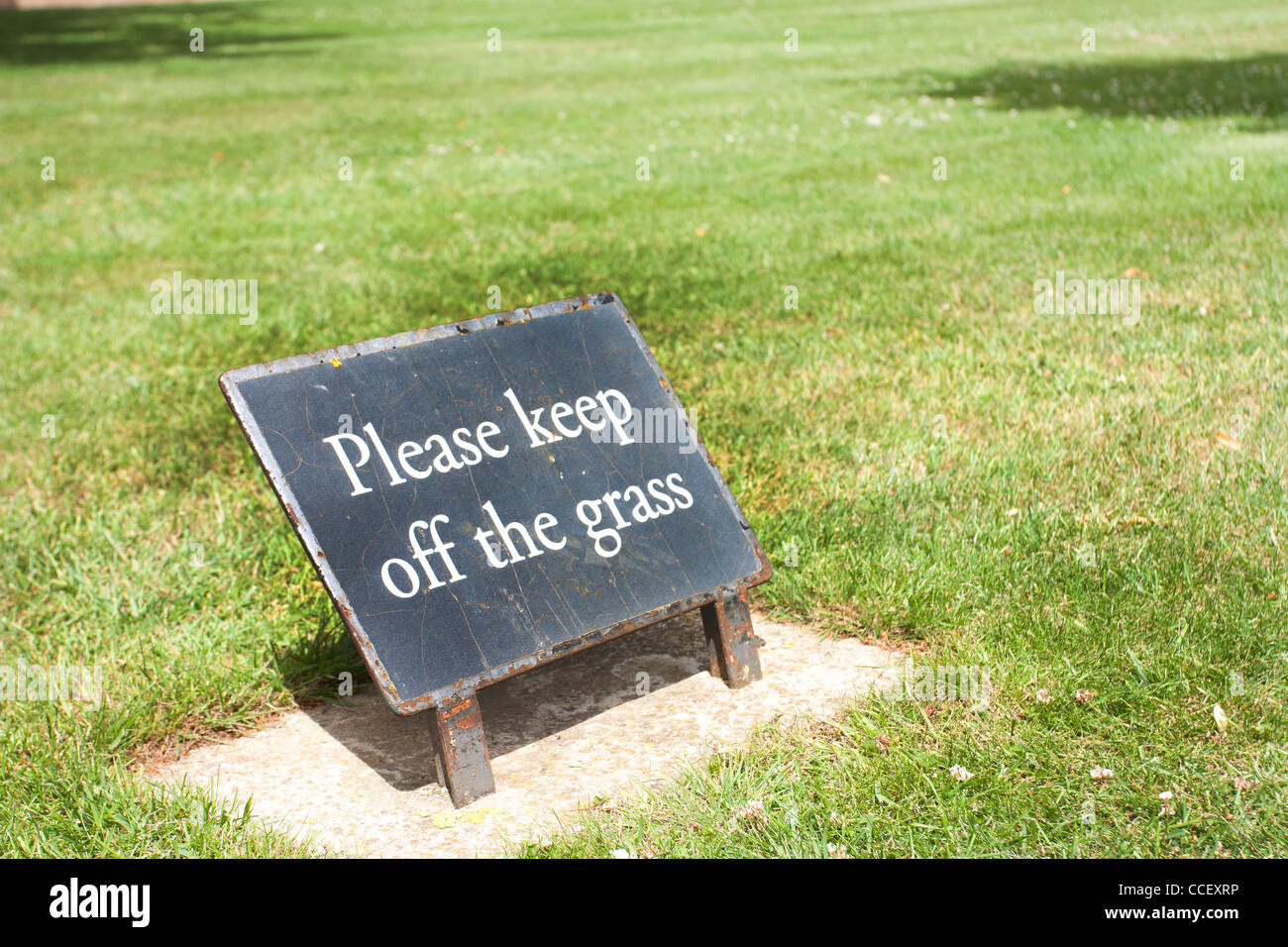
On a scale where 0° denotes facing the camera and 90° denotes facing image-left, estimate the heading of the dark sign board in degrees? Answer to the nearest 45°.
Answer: approximately 315°
